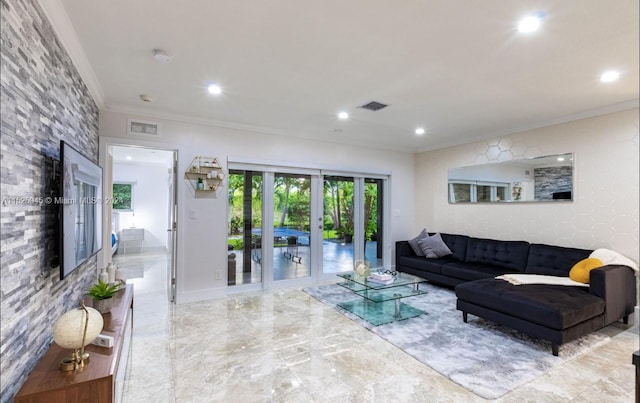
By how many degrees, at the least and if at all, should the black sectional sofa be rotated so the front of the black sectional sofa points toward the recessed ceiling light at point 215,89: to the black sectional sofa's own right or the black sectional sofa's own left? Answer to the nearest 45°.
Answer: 0° — it already faces it

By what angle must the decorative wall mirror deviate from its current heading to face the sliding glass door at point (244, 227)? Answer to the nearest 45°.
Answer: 0° — it already faces it

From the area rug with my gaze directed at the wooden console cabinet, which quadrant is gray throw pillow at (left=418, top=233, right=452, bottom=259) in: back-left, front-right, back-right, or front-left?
back-right

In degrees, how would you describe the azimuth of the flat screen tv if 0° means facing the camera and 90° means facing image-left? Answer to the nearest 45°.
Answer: approximately 270°

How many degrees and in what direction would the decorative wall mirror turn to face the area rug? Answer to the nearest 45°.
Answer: approximately 45° to its left

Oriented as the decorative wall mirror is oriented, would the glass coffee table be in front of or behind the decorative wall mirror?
in front

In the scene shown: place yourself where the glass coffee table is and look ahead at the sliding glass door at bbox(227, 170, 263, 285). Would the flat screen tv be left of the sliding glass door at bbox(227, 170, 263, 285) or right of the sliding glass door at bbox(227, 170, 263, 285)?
left

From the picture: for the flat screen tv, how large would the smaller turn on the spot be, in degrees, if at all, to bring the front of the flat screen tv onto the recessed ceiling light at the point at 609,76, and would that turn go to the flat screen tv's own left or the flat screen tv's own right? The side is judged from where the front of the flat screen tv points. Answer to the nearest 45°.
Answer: approximately 45° to the flat screen tv's own right

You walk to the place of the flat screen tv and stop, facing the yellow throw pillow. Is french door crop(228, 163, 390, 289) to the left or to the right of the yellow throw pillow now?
left

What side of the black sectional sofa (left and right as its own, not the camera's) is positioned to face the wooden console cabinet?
front

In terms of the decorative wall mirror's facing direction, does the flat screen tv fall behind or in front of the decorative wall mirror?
in front
